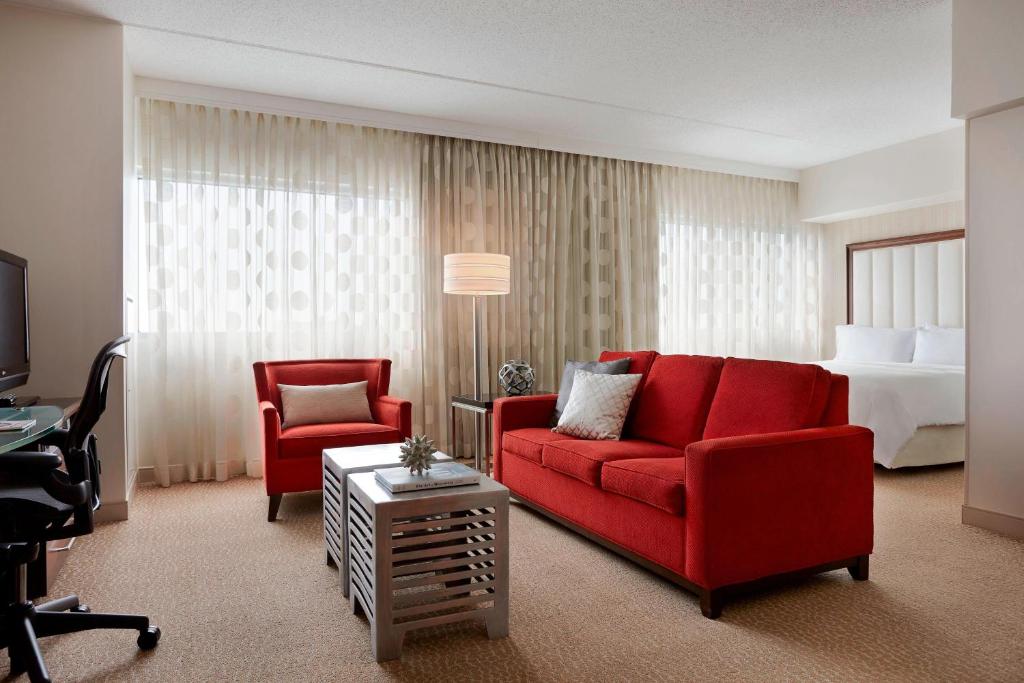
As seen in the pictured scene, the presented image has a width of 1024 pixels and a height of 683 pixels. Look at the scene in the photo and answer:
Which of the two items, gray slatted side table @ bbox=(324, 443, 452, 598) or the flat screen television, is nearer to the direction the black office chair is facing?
the flat screen television

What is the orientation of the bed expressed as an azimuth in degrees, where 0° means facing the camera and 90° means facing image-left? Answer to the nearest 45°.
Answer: approximately 45°

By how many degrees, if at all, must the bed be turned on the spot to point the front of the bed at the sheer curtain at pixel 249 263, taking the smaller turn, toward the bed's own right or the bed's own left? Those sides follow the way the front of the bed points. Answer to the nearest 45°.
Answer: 0° — it already faces it

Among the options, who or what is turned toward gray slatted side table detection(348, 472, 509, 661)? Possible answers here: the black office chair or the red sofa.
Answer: the red sofa

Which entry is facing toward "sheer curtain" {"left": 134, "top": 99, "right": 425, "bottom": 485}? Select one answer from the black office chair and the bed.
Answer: the bed

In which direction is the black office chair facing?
to the viewer's left

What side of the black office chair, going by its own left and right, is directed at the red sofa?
back

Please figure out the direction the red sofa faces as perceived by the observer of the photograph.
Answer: facing the viewer and to the left of the viewer

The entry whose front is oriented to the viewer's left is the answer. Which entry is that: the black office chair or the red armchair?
the black office chair

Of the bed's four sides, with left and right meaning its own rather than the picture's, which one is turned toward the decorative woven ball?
front

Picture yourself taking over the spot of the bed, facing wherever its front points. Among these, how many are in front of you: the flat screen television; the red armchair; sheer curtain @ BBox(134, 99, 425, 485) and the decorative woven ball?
4

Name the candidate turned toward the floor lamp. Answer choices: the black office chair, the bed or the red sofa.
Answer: the bed

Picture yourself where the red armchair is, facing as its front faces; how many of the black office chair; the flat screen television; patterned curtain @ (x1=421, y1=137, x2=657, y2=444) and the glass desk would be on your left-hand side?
1

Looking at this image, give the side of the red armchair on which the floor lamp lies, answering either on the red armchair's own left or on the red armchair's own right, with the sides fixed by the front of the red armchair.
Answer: on the red armchair's own left

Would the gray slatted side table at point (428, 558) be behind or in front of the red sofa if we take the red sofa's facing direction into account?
in front

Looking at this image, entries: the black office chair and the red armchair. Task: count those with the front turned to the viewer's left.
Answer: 1
